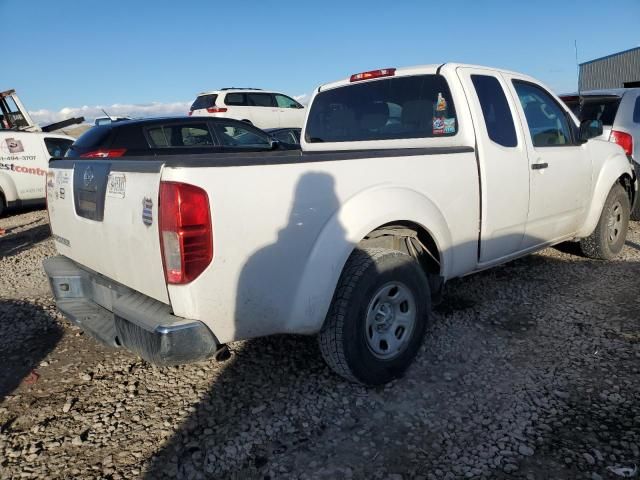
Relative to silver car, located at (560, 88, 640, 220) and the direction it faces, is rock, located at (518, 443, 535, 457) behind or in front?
behind

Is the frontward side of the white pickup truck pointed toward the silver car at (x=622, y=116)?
yes

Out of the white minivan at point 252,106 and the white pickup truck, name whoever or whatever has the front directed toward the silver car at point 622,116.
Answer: the white pickup truck

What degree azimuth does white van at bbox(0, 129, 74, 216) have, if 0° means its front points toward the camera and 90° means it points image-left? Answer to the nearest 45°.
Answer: approximately 225°

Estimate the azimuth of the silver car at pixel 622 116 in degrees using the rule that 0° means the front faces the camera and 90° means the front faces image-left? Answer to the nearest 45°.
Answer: approximately 225°

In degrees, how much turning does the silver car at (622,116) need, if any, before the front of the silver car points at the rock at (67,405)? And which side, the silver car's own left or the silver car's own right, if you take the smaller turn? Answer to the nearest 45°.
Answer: approximately 180°

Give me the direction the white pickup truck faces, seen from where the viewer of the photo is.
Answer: facing away from the viewer and to the right of the viewer

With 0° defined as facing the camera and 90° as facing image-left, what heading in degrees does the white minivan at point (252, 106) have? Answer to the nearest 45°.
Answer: approximately 225°
